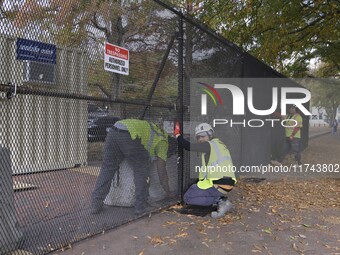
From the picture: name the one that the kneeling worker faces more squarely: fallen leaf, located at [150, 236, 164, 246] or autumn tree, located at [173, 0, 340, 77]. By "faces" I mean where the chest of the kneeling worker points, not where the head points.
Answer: the fallen leaf

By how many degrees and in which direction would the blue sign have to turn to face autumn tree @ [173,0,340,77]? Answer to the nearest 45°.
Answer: approximately 135° to its left

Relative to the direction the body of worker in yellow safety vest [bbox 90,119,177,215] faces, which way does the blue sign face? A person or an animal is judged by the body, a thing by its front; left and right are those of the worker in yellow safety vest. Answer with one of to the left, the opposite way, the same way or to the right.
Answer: to the right

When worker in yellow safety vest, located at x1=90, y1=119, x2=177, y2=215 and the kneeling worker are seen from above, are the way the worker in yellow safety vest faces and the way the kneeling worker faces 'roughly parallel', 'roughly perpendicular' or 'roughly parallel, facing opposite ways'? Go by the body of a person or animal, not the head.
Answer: roughly parallel, facing opposite ways

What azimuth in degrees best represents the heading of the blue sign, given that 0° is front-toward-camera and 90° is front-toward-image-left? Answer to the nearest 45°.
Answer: approximately 0°

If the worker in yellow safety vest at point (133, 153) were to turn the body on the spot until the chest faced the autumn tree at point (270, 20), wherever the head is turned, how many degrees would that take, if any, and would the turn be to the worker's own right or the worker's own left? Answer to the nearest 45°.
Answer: approximately 45° to the worker's own left

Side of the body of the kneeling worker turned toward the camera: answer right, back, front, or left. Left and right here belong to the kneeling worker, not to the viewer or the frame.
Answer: left

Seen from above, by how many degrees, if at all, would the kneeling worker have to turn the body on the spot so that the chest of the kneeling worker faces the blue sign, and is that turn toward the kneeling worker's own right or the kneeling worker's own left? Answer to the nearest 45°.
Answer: approximately 45° to the kneeling worker's own right

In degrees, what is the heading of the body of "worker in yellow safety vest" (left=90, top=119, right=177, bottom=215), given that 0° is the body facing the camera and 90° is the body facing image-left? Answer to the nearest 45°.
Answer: approximately 270°

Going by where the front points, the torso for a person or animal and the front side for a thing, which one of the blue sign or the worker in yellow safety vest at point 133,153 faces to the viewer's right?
the worker in yellow safety vest

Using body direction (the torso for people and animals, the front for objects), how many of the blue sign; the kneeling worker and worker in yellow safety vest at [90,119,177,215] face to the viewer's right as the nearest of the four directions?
1
